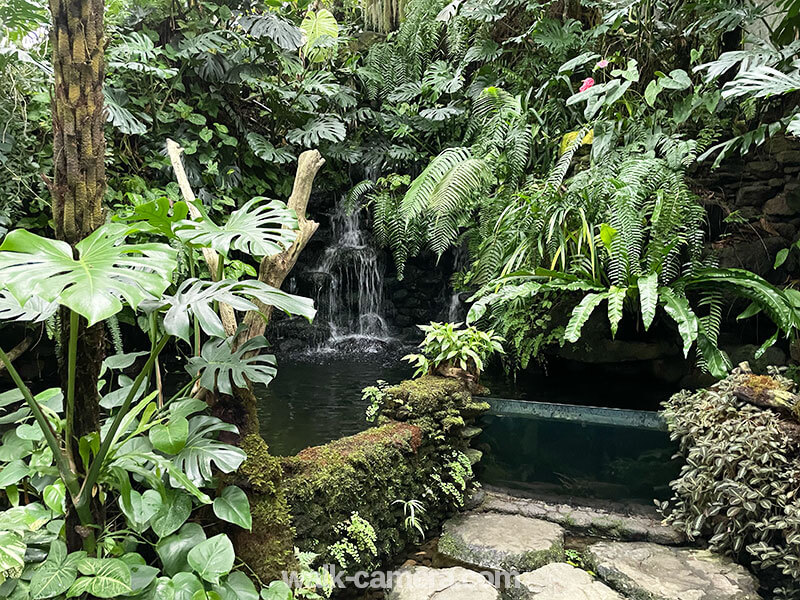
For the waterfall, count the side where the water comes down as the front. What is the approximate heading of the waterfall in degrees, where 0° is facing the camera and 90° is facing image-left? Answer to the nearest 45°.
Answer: approximately 0°

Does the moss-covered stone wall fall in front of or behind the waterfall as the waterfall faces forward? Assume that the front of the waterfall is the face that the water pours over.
in front

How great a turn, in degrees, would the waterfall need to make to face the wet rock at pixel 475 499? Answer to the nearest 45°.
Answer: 0° — it already faces it

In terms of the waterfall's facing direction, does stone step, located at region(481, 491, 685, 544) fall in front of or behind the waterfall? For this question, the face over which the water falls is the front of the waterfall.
in front

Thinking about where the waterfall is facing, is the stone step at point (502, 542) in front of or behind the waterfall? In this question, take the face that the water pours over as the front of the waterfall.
in front

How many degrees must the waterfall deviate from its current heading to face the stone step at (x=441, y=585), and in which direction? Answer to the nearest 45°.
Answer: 0° — it already faces it

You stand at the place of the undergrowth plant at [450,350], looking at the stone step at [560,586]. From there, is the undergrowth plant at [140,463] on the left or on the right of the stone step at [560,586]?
right

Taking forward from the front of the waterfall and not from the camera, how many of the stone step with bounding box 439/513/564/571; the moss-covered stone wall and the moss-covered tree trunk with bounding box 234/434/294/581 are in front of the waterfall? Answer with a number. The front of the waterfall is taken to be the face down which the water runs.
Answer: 3

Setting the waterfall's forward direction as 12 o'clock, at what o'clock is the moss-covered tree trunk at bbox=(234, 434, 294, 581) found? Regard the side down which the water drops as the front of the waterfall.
The moss-covered tree trunk is roughly at 12 o'clock from the waterfall.
